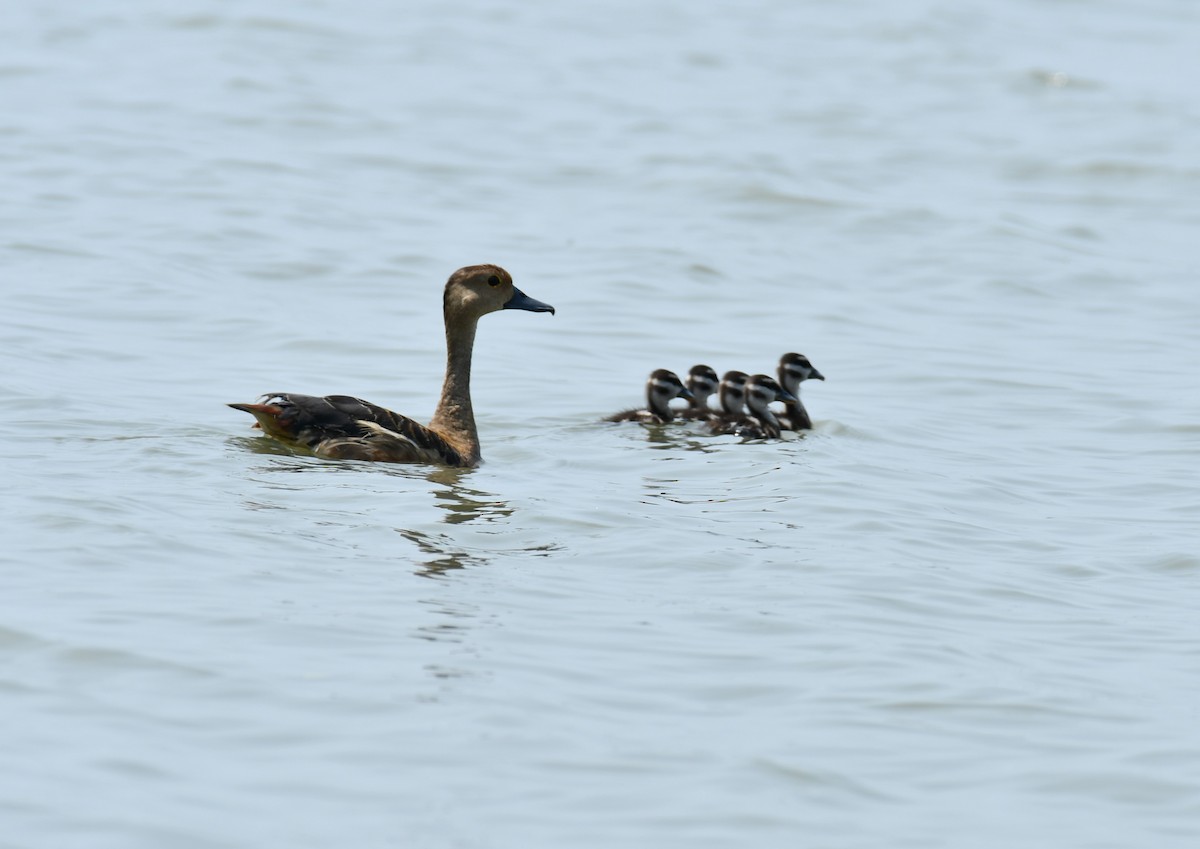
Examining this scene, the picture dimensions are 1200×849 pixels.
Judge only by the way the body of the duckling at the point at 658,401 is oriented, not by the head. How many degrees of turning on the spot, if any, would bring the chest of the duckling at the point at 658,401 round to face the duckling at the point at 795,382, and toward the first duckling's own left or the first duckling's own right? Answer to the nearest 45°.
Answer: approximately 45° to the first duckling's own left

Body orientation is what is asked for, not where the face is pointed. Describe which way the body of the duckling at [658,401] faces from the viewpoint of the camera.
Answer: to the viewer's right

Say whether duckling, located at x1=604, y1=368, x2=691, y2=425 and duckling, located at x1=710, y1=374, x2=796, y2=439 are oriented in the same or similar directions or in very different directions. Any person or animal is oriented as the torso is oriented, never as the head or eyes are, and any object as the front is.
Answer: same or similar directions

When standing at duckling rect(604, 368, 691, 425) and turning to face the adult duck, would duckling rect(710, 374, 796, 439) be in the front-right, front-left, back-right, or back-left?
back-left

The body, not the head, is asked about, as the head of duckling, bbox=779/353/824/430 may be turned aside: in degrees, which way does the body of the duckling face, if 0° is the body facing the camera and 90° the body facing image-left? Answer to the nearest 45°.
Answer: approximately 270°

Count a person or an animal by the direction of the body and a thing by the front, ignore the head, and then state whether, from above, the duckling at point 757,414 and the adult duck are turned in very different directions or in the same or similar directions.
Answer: same or similar directions

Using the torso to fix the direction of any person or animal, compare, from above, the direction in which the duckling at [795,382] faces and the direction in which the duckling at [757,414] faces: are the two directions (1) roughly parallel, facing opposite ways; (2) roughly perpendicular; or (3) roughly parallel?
roughly parallel

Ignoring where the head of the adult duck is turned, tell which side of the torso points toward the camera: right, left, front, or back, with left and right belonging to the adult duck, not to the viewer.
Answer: right

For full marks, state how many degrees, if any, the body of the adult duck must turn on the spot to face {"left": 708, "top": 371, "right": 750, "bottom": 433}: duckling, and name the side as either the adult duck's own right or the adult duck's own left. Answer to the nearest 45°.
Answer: approximately 45° to the adult duck's own left

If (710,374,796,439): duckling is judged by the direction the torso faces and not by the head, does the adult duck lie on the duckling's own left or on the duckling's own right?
on the duckling's own right

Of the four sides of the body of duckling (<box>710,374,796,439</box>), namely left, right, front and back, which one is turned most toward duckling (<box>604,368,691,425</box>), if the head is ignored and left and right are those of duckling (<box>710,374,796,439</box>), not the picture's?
back

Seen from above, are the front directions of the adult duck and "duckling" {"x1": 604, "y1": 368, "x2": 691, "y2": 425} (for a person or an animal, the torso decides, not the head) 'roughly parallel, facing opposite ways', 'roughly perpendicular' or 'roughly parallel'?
roughly parallel

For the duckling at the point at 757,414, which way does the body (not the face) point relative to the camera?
to the viewer's right

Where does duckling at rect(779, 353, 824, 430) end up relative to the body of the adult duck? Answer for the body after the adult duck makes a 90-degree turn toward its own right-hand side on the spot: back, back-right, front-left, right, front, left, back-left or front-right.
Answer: back-left
